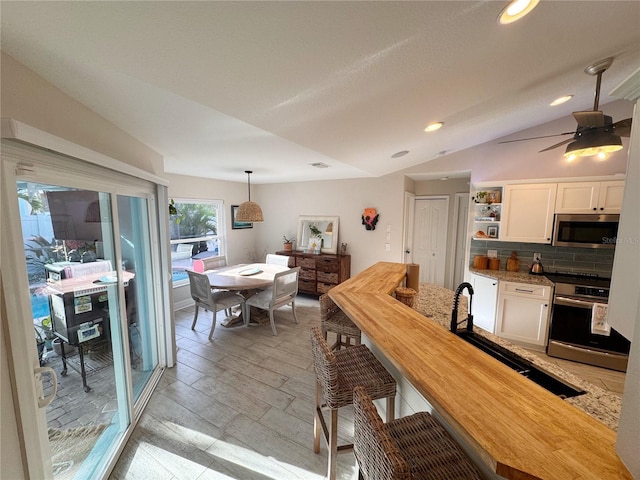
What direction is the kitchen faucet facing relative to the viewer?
to the viewer's right

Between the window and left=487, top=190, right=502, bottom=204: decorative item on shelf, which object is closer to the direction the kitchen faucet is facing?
the decorative item on shelf

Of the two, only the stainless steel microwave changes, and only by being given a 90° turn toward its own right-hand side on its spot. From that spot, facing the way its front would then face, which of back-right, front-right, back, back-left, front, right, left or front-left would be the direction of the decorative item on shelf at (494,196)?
front

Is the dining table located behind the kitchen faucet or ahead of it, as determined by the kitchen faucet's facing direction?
behind

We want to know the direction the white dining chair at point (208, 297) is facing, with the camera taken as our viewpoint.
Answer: facing away from the viewer and to the right of the viewer

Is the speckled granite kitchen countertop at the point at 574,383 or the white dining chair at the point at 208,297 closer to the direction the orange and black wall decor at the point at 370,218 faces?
the speckled granite kitchen countertop

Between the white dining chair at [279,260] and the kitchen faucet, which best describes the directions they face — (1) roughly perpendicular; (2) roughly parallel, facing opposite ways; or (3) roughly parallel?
roughly perpendicular

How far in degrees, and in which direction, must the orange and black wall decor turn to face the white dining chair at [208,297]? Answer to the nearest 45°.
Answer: approximately 45° to its right

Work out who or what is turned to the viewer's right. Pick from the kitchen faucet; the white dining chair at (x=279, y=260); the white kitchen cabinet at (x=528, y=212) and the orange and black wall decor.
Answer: the kitchen faucet

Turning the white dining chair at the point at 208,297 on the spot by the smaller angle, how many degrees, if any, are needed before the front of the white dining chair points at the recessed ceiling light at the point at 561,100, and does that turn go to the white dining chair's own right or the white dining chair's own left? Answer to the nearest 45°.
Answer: approximately 90° to the white dining chair's own right

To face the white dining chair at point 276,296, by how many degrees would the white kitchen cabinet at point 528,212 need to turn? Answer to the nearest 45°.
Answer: approximately 45° to its right
